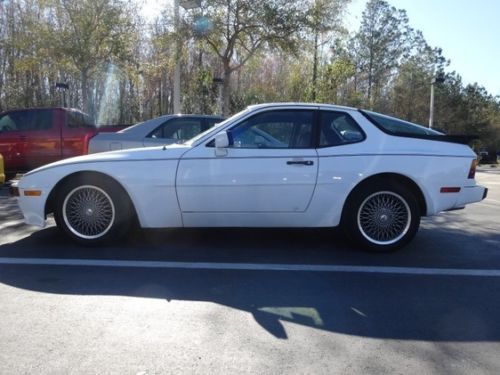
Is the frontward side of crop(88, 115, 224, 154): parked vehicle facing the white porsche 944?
no

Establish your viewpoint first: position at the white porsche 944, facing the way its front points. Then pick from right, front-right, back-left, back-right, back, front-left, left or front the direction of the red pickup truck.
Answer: front-right

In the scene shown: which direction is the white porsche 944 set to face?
to the viewer's left

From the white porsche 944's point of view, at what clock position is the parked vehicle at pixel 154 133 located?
The parked vehicle is roughly at 2 o'clock from the white porsche 944.
